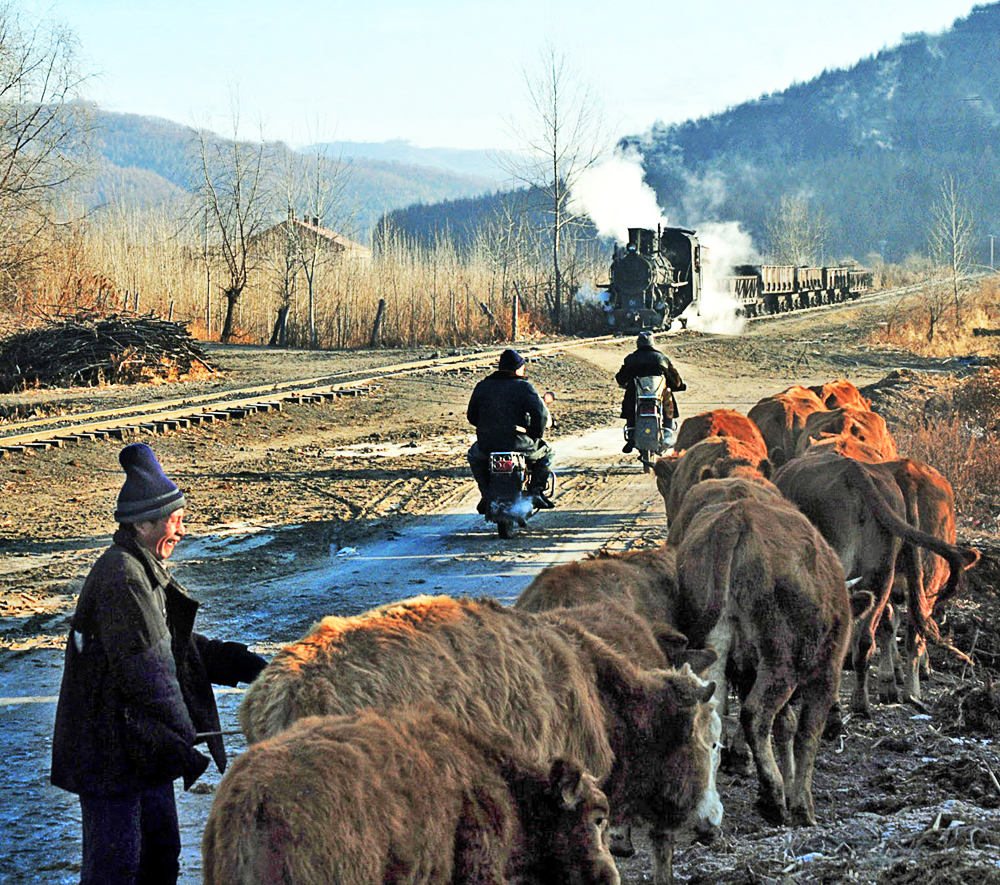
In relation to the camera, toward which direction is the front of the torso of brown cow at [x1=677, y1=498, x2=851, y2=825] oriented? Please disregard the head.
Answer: away from the camera

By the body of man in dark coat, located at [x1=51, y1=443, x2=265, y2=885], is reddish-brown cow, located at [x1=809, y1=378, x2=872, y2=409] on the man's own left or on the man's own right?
on the man's own left

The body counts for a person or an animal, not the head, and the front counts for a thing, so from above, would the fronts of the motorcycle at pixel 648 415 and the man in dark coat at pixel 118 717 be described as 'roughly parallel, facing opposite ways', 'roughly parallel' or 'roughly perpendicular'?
roughly perpendicular

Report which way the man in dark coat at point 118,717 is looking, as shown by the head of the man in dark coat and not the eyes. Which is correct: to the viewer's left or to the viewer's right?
to the viewer's right

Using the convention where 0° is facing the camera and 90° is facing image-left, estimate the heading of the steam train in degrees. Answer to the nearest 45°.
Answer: approximately 45°

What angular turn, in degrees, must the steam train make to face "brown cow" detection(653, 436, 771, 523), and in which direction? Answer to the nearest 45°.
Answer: approximately 45° to its left

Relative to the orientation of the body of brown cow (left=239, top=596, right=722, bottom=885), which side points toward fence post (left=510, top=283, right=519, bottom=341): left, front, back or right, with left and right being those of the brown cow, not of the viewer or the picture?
left

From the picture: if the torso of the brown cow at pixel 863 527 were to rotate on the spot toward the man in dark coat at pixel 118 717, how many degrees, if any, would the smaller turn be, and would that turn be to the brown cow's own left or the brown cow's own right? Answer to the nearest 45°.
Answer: approximately 90° to the brown cow's own left

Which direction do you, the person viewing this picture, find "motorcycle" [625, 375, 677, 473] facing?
facing away from the viewer

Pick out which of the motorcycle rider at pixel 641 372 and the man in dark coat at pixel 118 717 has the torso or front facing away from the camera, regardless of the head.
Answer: the motorcycle rider

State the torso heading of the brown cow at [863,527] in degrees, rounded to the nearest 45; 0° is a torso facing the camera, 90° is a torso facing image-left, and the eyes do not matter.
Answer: approximately 135°

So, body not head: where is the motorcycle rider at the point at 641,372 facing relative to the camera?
away from the camera

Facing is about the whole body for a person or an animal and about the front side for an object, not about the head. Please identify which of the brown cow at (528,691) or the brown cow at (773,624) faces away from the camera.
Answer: the brown cow at (773,624)

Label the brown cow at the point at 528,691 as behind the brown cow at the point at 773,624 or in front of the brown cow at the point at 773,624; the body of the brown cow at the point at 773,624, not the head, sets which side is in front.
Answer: behind

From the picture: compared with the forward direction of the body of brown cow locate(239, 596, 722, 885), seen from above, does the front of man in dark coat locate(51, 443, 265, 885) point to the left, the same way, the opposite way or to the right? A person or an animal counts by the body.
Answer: the same way

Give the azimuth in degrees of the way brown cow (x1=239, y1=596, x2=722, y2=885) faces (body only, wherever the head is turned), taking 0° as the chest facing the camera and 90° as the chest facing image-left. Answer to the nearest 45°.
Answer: approximately 270°

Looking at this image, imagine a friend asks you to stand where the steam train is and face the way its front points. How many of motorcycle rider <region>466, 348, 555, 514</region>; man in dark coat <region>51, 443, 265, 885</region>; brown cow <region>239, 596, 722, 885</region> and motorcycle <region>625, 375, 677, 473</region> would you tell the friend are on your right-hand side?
0

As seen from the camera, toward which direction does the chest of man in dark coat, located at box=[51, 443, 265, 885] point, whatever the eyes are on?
to the viewer's right

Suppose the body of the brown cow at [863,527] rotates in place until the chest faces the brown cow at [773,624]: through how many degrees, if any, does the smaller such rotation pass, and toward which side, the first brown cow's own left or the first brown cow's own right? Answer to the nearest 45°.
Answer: approximately 135° to the first brown cow's own left
